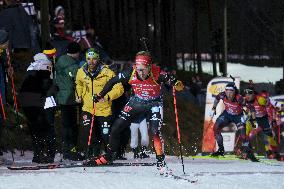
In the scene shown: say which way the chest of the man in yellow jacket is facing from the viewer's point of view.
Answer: toward the camera

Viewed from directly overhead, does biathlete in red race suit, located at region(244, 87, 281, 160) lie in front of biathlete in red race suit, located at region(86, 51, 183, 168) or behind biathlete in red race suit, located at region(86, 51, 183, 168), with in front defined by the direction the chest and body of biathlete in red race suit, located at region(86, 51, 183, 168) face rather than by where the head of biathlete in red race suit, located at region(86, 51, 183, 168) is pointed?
behind

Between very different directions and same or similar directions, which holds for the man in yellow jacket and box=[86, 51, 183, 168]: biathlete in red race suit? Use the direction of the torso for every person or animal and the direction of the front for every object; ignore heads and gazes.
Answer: same or similar directions

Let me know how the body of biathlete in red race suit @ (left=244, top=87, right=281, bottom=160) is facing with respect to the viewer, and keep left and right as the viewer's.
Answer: facing the viewer and to the left of the viewer

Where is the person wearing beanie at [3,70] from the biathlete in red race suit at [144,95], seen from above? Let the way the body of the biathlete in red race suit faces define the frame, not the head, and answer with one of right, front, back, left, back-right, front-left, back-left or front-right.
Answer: right

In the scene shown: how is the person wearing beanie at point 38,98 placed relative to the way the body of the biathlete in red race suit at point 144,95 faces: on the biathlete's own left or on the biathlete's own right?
on the biathlete's own right

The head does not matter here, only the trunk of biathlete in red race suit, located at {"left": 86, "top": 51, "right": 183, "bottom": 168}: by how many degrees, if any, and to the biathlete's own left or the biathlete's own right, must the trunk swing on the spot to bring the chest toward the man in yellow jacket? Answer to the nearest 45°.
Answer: approximately 135° to the biathlete's own right

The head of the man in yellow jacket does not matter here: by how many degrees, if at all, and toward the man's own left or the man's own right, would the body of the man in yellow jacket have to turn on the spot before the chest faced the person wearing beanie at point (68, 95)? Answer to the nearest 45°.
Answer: approximately 135° to the man's own right

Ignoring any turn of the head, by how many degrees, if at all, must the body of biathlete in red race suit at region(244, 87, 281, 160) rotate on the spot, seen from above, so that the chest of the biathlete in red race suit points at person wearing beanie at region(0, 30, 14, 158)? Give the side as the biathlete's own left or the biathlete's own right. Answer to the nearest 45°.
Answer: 0° — they already face them

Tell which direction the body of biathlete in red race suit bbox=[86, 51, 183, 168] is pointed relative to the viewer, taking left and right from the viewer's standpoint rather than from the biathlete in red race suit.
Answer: facing the viewer
